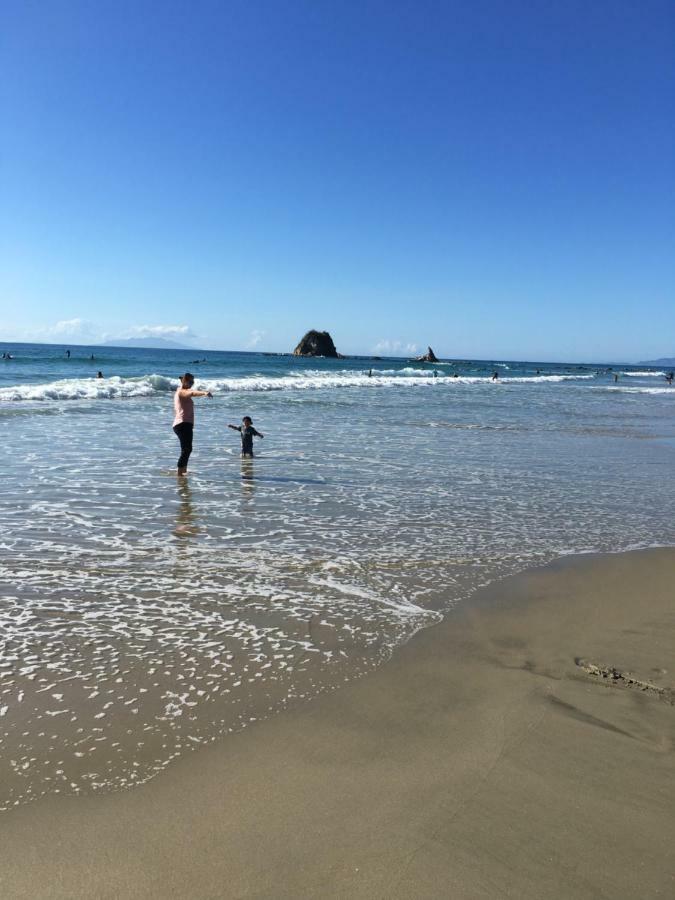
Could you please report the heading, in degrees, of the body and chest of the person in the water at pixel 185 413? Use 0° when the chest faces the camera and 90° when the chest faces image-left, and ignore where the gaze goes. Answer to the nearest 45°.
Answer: approximately 270°
